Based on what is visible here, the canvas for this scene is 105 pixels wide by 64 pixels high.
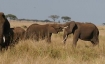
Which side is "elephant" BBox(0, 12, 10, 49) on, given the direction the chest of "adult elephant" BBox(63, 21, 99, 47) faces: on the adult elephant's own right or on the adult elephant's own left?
on the adult elephant's own left

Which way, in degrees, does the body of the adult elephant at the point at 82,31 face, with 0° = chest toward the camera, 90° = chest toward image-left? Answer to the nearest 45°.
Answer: approximately 90°
